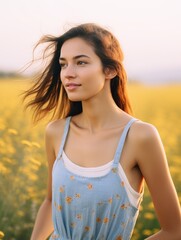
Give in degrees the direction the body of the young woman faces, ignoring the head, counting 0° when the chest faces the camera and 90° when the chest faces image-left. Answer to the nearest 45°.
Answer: approximately 45°
